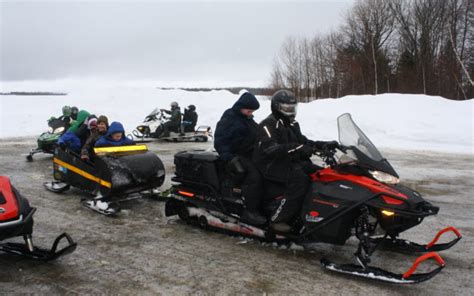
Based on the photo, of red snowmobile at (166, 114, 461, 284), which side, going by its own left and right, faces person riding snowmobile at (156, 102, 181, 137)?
back

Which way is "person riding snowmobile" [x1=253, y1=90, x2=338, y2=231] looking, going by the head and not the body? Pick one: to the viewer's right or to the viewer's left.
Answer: to the viewer's right

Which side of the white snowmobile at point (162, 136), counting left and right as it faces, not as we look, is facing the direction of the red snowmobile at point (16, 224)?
left

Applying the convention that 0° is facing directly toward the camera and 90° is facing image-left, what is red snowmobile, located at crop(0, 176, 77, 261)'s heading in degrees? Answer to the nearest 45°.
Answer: approximately 270°

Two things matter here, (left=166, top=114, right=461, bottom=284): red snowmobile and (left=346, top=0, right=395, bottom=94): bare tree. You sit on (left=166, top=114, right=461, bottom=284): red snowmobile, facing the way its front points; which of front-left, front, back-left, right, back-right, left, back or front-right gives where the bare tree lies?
back-left
